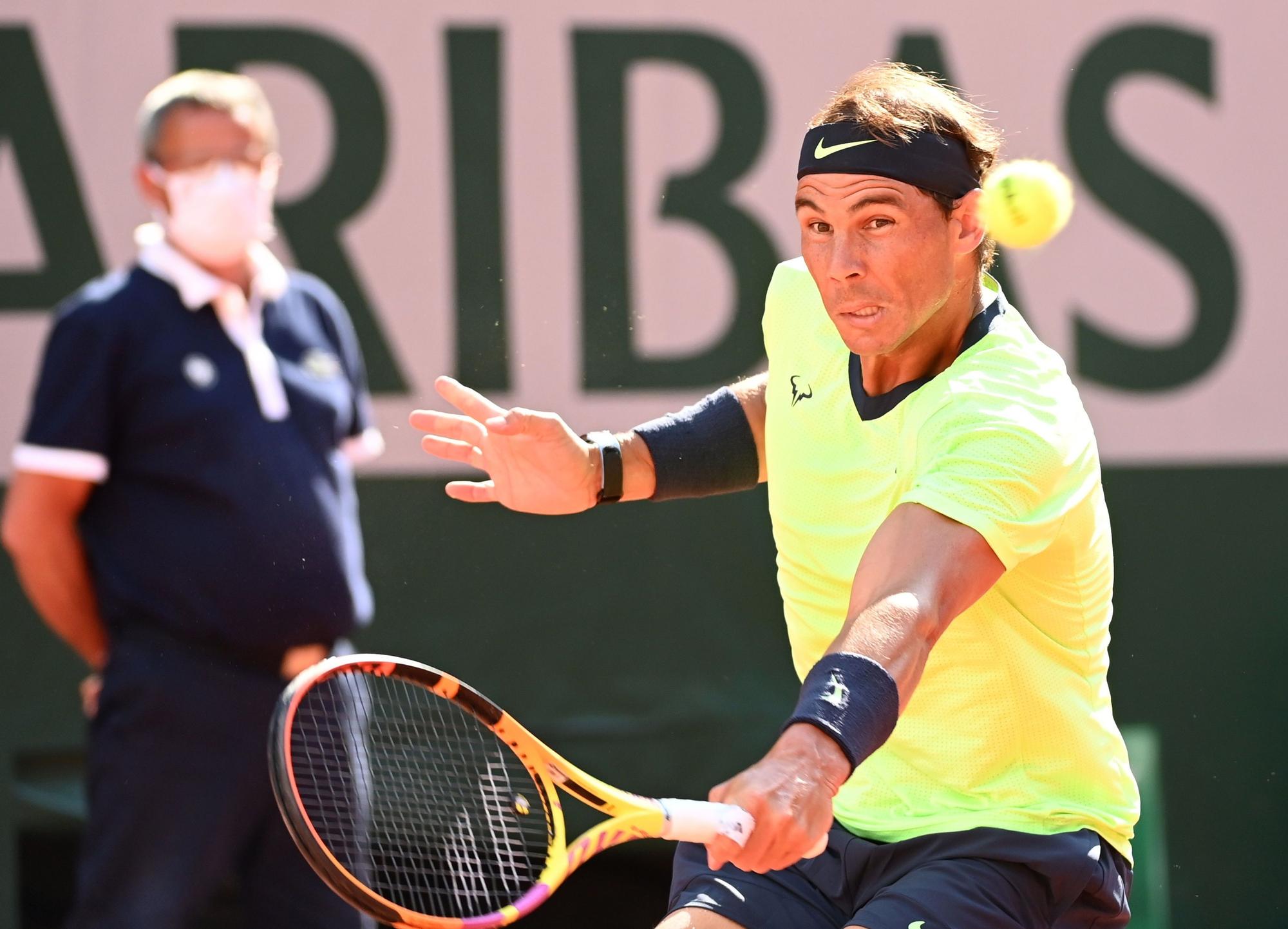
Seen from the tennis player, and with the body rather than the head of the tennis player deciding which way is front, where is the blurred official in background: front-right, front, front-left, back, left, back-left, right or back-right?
right

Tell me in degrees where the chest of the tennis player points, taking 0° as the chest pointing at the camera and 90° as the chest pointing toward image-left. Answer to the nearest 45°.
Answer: approximately 45°

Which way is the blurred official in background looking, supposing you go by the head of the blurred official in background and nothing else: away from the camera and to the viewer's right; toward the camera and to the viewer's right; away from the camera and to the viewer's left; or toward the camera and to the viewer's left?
toward the camera and to the viewer's right
